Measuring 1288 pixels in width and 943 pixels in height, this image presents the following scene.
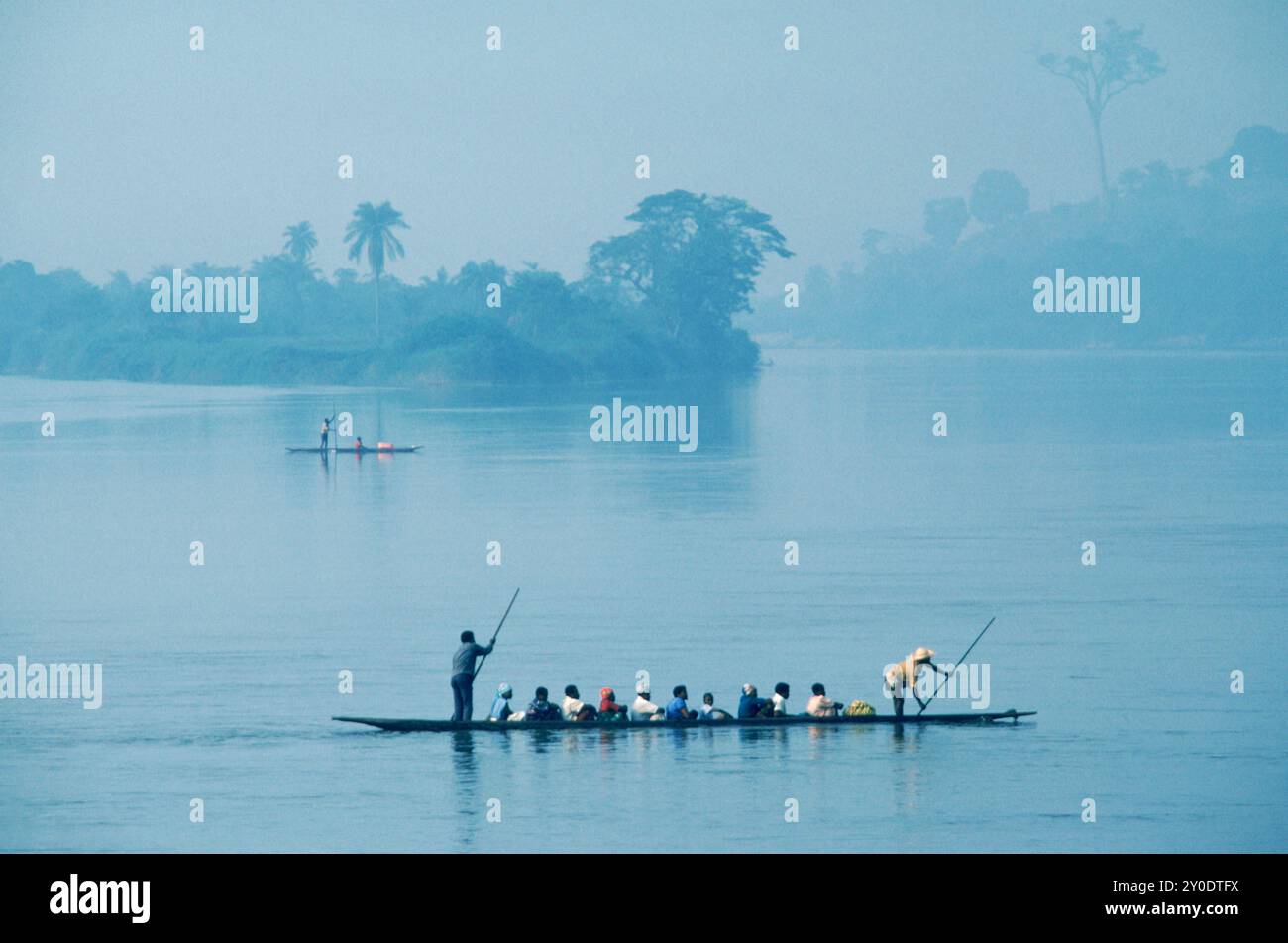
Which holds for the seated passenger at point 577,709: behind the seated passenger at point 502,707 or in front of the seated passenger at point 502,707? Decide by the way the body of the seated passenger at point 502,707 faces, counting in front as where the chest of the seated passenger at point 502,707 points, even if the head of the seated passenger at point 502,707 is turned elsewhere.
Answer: in front

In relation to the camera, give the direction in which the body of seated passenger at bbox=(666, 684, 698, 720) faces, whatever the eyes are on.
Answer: to the viewer's right

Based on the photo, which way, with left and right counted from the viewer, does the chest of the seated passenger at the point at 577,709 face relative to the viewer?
facing to the right of the viewer

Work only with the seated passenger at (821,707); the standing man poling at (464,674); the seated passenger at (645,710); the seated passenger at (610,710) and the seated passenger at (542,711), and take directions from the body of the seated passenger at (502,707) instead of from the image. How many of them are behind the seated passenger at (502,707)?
1

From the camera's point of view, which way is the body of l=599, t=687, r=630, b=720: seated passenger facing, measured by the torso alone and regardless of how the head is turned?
to the viewer's right

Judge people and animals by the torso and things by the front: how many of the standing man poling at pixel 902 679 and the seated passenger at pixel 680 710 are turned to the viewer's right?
2

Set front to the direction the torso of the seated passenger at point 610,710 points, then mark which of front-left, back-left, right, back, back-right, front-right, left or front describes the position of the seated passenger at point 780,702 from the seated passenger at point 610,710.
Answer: front

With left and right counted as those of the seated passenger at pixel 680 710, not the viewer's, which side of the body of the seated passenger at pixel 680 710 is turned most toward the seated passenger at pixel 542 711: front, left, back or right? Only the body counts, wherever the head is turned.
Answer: back

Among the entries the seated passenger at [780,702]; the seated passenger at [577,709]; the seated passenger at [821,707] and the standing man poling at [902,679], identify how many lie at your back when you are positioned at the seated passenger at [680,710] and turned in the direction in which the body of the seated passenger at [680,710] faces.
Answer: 1

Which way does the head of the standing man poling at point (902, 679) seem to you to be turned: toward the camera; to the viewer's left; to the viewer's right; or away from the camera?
to the viewer's right

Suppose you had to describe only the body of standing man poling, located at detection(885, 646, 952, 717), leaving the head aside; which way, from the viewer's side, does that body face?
to the viewer's right
